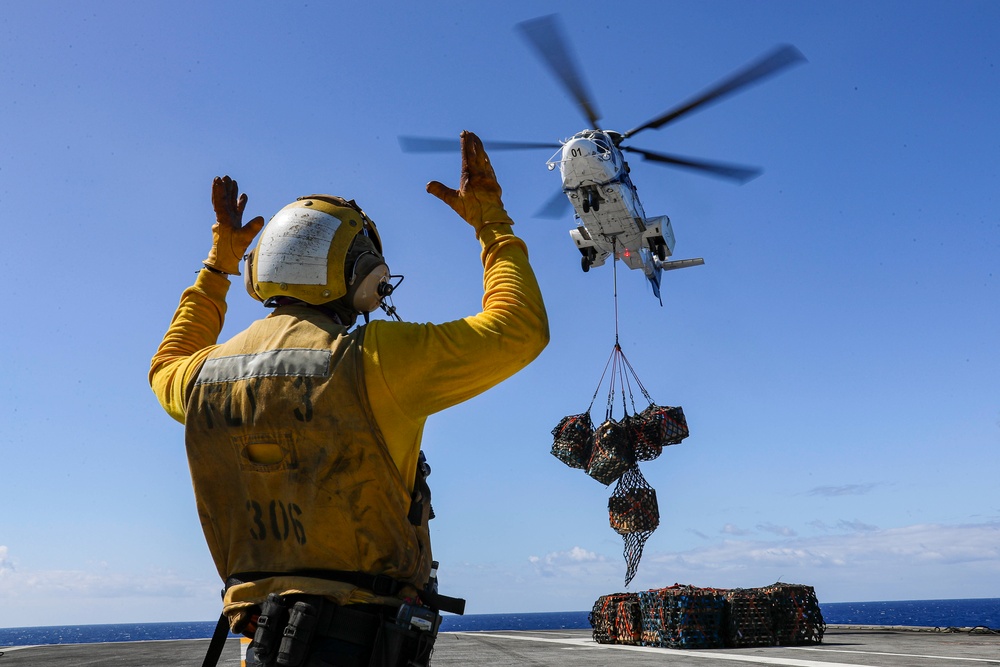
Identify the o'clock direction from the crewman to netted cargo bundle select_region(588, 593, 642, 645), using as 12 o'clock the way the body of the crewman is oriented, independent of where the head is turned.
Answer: The netted cargo bundle is roughly at 11 o'clock from the crewman.

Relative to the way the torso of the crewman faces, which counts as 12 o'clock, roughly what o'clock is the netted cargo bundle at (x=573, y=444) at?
The netted cargo bundle is roughly at 11 o'clock from the crewman.

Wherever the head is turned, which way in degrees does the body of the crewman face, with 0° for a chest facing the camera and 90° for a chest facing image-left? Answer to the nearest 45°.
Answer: approximately 225°

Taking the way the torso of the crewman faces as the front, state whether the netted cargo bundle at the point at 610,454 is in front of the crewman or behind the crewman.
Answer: in front

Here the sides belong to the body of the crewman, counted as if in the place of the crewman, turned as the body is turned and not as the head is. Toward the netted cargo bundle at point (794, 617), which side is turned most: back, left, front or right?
front

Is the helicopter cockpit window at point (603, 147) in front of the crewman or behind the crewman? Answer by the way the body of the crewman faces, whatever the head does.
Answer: in front
